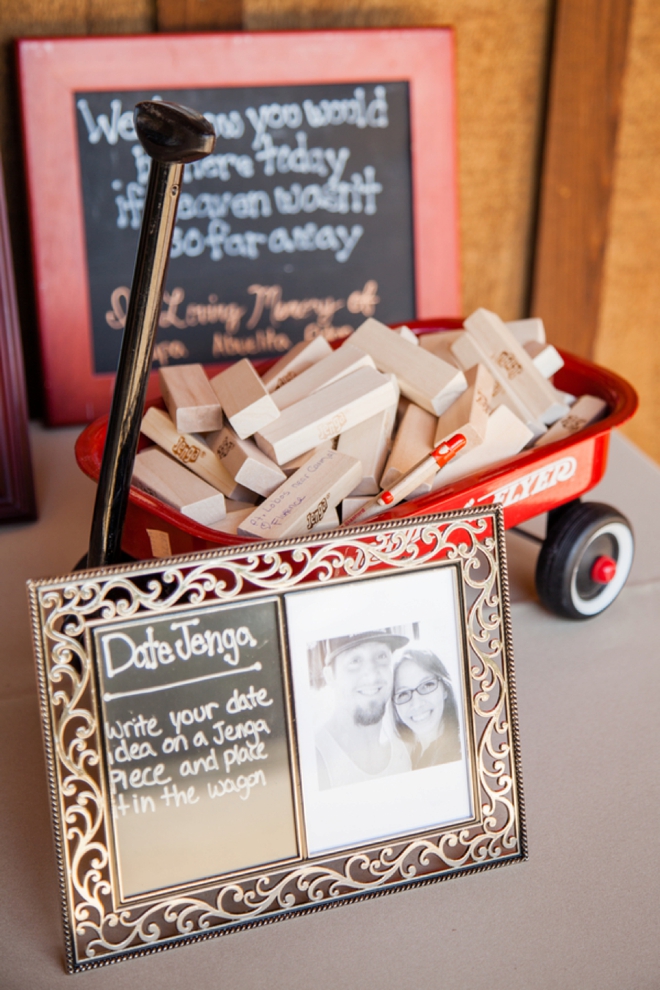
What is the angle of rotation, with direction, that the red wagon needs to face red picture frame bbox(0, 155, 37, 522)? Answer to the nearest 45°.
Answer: approximately 45° to its right

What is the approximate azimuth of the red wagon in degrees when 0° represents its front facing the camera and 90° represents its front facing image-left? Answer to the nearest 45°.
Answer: approximately 45°

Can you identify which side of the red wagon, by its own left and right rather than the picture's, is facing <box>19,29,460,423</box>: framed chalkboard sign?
right

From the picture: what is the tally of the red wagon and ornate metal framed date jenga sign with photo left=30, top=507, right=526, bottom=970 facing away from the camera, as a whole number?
0

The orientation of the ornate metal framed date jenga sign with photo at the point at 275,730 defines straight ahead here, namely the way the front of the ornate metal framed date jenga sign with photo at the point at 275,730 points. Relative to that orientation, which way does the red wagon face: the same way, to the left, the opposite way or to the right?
to the right

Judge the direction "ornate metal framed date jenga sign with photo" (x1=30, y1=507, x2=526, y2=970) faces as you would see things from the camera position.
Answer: facing the viewer and to the right of the viewer

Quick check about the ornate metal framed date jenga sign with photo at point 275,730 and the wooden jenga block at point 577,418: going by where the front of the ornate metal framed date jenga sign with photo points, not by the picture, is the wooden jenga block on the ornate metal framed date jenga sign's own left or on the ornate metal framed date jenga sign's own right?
on the ornate metal framed date jenga sign's own left
